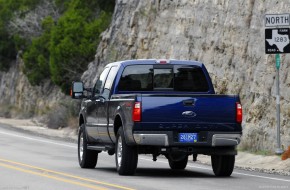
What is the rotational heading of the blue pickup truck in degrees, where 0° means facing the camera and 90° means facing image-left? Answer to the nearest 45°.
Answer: approximately 180°

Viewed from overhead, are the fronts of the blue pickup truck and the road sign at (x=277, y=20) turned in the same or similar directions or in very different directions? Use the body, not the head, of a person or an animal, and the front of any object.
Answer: very different directions

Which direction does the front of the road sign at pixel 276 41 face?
toward the camera

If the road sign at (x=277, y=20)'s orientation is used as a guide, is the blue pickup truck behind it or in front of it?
in front

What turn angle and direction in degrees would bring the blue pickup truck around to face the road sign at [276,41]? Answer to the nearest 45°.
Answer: approximately 45° to its right

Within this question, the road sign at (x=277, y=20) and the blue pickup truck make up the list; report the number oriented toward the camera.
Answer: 1

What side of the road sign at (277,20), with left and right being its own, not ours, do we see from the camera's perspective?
front

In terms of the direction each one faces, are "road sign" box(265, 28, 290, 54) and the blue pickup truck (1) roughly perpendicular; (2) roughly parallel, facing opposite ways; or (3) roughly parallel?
roughly parallel, facing opposite ways

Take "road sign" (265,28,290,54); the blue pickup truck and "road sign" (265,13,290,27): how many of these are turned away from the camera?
1

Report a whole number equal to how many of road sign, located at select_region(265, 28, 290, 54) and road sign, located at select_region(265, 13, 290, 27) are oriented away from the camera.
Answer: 0

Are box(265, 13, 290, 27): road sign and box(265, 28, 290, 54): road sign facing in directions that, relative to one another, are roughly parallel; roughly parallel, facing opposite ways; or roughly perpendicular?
roughly parallel

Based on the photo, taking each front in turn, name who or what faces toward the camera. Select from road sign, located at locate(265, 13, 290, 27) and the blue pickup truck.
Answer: the road sign

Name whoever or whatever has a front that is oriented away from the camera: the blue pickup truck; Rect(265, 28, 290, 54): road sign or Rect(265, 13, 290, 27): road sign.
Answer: the blue pickup truck
